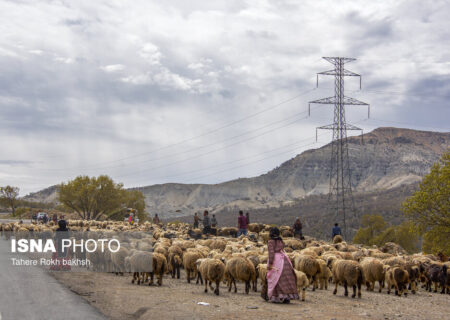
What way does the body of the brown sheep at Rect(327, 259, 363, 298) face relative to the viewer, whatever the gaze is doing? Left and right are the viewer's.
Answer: facing away from the viewer and to the left of the viewer

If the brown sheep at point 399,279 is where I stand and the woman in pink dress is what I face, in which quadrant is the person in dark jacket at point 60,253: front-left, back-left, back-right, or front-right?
front-right

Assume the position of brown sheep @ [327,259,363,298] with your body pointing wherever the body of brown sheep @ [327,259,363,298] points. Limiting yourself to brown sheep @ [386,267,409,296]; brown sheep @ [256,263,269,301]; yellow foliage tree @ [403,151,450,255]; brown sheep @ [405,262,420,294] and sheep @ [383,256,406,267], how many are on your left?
1

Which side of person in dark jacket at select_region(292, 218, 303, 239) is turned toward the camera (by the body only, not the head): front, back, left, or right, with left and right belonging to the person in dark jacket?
back

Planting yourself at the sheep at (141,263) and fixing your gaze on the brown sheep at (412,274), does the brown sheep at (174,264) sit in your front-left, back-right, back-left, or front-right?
front-left
